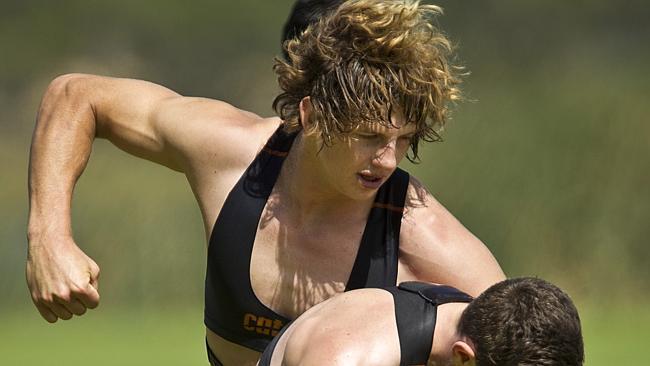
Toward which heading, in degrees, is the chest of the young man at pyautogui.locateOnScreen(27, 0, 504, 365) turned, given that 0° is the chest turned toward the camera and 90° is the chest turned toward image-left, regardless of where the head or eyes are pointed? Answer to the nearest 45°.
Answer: approximately 315°

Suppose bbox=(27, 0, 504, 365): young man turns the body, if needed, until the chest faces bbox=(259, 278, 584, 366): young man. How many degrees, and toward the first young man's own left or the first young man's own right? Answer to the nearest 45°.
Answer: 0° — they already face them

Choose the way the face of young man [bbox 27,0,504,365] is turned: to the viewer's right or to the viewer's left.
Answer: to the viewer's right
